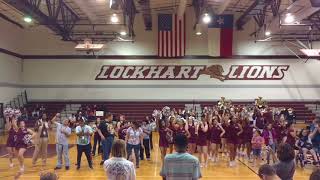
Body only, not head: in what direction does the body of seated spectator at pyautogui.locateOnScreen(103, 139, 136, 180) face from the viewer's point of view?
away from the camera

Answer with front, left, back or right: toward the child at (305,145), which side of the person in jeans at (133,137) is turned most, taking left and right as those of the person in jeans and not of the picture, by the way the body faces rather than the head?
left

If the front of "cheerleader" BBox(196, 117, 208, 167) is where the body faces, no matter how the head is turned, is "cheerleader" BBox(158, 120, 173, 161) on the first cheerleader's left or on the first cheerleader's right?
on the first cheerleader's right

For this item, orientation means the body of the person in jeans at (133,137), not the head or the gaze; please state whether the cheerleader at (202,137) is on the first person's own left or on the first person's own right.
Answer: on the first person's own left

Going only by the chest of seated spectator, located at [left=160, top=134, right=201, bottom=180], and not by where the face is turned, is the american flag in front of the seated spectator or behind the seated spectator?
in front

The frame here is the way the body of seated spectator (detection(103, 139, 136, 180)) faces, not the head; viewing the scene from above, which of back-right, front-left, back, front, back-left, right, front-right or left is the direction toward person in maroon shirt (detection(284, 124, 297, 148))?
front-right

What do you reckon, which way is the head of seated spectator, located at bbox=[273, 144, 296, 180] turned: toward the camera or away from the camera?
away from the camera

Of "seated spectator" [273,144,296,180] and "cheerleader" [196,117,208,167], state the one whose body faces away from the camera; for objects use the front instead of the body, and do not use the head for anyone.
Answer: the seated spectator

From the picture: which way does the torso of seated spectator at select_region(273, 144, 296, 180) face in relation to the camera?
away from the camera

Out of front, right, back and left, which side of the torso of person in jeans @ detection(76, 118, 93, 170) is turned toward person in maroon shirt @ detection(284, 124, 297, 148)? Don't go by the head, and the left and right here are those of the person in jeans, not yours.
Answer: left

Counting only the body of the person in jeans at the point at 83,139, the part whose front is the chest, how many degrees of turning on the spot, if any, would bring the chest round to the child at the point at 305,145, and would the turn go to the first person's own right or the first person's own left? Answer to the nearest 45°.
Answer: approximately 90° to the first person's own left

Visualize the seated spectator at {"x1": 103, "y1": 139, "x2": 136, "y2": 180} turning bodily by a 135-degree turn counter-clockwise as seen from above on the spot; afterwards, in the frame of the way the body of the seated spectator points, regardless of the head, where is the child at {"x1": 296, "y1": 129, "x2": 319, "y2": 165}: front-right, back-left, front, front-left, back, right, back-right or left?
back

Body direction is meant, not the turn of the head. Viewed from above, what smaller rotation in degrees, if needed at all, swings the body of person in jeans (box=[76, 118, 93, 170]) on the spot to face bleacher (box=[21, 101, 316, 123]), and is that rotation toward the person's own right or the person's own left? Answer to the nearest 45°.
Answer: approximately 180°

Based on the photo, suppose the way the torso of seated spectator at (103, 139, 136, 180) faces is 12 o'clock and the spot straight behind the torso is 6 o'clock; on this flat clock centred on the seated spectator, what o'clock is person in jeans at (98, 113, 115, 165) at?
The person in jeans is roughly at 12 o'clock from the seated spectator.

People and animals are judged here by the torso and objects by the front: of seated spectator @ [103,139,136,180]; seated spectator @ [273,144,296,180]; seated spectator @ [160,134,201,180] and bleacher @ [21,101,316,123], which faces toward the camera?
the bleacher
